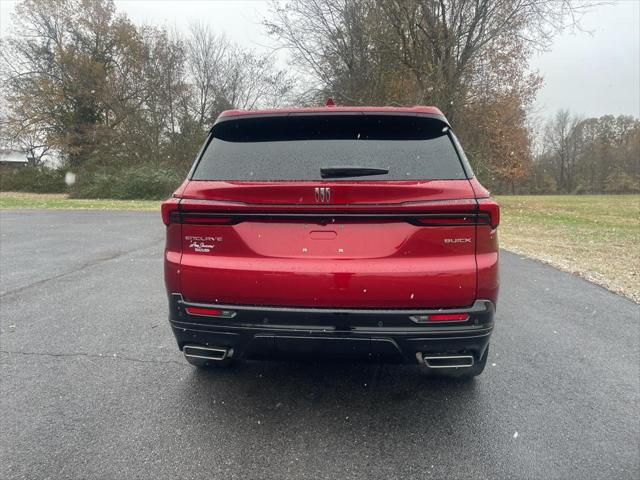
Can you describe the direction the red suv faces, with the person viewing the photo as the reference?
facing away from the viewer
